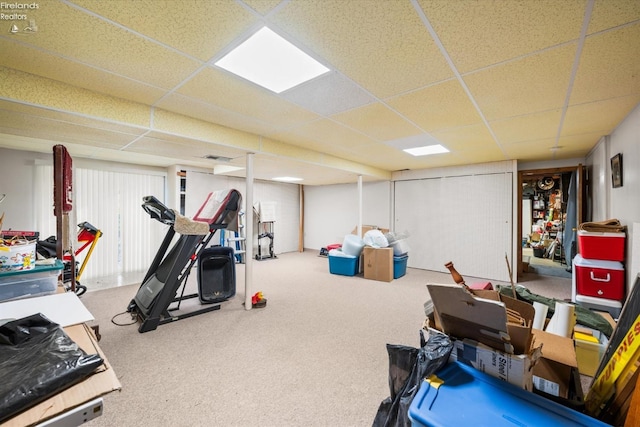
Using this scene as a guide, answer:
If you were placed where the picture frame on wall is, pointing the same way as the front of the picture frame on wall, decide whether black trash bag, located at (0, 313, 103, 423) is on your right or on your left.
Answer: on your left

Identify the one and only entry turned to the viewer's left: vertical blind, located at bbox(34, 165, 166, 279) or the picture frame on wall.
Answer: the picture frame on wall

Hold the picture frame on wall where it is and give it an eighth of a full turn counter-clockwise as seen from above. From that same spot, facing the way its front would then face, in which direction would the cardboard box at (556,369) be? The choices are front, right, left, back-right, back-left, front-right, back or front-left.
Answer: front-left

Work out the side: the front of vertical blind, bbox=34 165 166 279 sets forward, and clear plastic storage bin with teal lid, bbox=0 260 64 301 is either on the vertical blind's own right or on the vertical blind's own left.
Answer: on the vertical blind's own right

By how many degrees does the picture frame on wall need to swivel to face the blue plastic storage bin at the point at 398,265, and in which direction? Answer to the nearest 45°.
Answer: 0° — it already faces it

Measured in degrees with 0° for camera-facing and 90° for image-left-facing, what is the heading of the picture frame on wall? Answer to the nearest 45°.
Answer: approximately 90°

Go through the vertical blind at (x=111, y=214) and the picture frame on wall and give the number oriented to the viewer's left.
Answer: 1
